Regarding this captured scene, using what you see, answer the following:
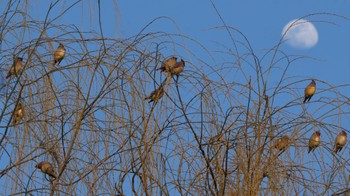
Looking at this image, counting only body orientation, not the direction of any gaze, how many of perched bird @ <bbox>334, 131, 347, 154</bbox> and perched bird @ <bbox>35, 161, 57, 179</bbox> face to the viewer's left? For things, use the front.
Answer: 1

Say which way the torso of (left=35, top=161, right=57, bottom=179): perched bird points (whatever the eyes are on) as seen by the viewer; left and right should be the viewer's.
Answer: facing to the left of the viewer

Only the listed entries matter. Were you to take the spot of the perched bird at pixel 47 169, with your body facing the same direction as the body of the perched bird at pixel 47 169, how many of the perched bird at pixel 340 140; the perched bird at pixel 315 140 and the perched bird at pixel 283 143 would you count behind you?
3

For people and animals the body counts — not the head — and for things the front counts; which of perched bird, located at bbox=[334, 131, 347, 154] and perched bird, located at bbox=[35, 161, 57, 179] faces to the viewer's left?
perched bird, located at bbox=[35, 161, 57, 179]

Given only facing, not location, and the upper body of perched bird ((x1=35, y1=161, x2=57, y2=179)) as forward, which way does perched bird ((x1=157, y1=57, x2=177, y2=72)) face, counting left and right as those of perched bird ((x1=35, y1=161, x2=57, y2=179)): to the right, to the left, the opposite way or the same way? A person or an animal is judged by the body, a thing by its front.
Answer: the opposite way

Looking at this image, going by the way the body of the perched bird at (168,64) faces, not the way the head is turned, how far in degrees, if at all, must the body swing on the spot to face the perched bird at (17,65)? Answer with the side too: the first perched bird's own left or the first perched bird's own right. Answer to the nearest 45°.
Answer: approximately 180°

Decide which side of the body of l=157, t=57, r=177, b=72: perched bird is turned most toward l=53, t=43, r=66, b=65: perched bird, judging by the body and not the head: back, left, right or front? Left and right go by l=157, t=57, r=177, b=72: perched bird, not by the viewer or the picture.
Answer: back

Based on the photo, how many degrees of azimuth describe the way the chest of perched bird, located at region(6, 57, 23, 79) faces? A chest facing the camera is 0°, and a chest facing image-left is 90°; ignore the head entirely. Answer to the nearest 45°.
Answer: approximately 270°

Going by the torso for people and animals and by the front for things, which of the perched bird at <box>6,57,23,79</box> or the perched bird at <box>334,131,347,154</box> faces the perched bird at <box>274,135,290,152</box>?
the perched bird at <box>6,57,23,79</box>
